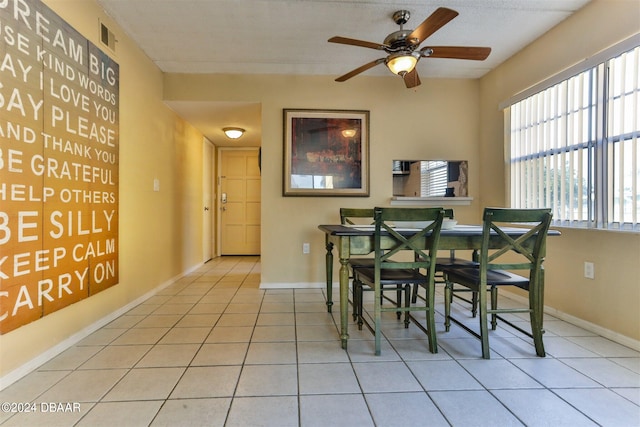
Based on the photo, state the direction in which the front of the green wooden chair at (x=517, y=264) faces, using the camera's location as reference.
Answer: facing away from the viewer and to the left of the viewer

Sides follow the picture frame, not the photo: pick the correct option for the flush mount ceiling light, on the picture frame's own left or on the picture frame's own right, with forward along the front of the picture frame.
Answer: on the picture frame's own right

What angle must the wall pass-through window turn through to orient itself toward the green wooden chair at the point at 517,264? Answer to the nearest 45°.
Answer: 0° — it already faces it

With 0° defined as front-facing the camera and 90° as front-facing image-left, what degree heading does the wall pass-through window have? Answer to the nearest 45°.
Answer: approximately 0°

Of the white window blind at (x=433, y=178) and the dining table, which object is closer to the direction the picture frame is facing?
the dining table

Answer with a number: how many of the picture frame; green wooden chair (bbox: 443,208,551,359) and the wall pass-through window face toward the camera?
2

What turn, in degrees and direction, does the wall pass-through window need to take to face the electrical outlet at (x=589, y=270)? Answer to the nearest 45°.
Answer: approximately 45° to its left

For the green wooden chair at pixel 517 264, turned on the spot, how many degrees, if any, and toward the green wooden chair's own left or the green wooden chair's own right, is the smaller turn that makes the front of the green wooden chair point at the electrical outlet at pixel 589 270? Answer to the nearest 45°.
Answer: approximately 90° to the green wooden chair's own right
